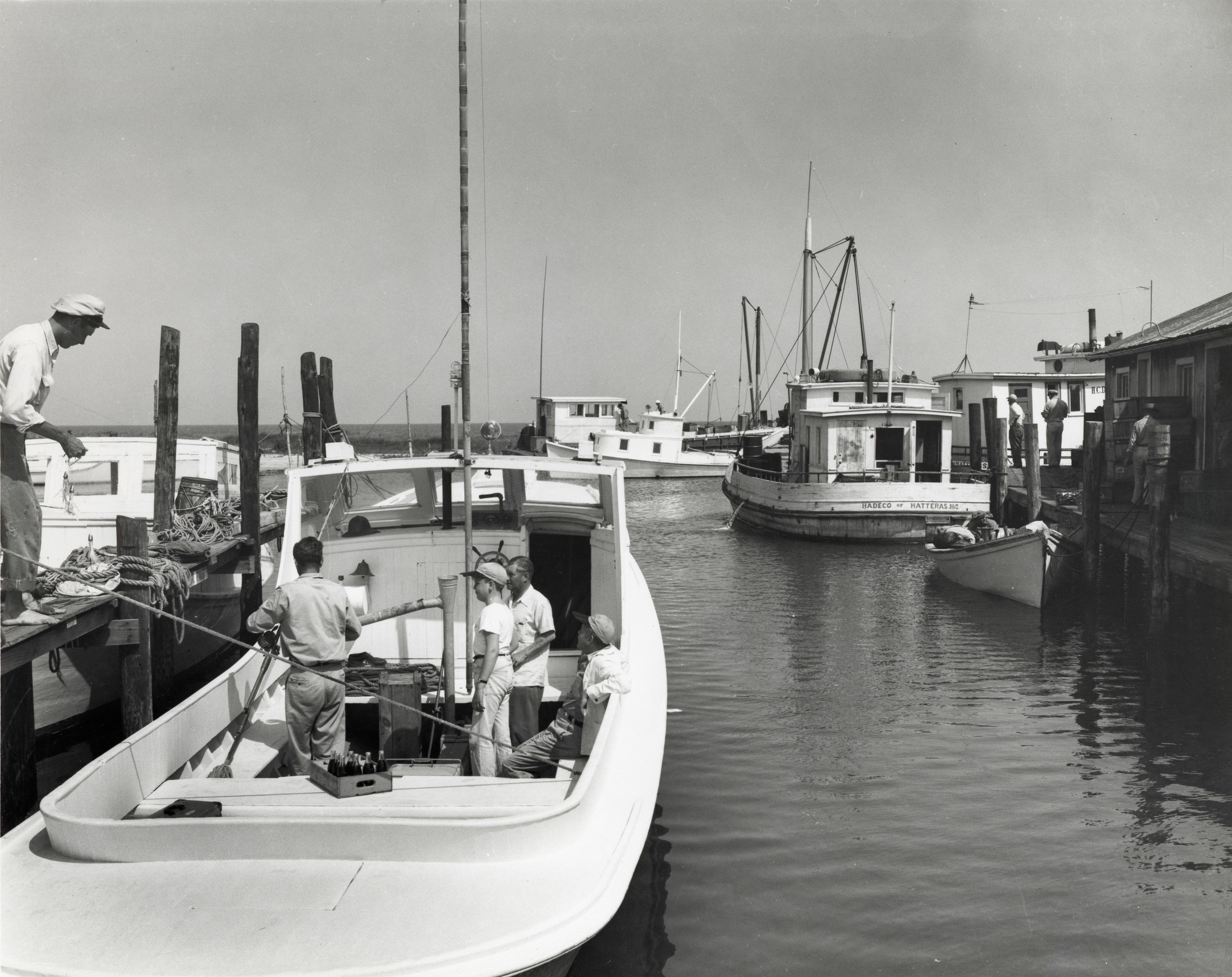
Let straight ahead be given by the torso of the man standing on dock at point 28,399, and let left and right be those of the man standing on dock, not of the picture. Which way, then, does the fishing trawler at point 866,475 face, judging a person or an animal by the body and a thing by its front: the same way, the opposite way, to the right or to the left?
to the left

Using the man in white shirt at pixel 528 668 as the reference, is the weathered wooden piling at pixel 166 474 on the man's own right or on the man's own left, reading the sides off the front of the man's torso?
on the man's own right

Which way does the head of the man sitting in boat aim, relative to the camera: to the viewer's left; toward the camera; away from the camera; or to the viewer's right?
to the viewer's left

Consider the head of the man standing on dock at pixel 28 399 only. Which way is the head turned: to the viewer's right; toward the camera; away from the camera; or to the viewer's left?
to the viewer's right

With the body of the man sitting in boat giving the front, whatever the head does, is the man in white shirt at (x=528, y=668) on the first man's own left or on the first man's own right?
on the first man's own right

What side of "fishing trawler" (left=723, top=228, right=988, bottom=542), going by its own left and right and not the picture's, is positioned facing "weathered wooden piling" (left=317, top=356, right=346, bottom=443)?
left

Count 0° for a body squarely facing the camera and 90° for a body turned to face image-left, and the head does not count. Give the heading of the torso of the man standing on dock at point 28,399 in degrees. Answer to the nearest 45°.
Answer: approximately 270°

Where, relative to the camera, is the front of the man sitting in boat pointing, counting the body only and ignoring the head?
to the viewer's left

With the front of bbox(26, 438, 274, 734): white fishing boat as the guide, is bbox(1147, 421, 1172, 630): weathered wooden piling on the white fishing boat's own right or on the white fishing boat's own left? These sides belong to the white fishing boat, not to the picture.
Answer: on the white fishing boat's own right
